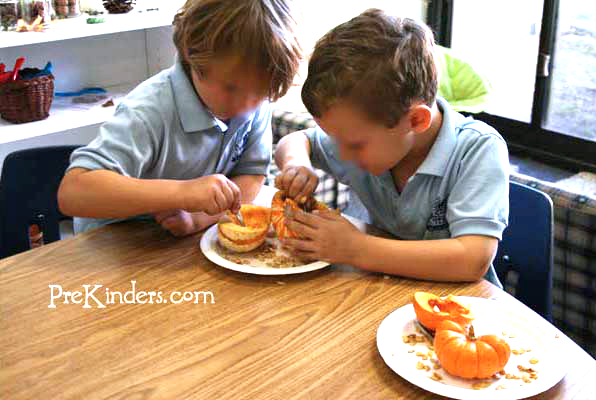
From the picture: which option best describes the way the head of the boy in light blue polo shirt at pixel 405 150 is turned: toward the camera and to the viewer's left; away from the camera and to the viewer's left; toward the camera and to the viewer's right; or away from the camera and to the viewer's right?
toward the camera and to the viewer's left

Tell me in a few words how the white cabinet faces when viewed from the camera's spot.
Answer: facing the viewer and to the right of the viewer

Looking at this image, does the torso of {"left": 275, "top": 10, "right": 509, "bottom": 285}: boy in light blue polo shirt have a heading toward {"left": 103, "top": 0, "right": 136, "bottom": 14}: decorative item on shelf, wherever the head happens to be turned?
no

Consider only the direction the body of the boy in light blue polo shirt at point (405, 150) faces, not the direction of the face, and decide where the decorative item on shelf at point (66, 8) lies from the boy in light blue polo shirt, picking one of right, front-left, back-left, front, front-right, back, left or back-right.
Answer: right

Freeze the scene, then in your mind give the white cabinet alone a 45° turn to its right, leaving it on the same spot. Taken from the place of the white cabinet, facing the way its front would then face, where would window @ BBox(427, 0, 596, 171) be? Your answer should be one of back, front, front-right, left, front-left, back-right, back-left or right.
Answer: left

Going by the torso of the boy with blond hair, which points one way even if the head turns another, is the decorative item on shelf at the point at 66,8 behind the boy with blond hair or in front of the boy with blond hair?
behind

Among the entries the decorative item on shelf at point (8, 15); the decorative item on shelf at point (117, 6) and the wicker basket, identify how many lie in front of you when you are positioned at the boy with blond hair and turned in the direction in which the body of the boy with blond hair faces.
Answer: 0

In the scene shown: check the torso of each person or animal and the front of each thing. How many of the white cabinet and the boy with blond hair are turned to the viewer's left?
0

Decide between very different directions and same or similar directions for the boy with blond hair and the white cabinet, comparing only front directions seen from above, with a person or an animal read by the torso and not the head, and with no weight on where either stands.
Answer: same or similar directions

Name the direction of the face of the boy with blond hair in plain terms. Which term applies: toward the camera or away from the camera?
toward the camera

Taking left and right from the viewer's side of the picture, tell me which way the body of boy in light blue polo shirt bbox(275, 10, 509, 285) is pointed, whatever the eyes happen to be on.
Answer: facing the viewer and to the left of the viewer

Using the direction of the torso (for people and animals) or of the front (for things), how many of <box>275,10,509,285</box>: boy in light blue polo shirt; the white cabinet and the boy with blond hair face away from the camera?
0

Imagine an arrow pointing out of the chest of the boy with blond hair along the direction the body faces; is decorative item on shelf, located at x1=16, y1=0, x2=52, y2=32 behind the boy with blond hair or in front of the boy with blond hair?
behind

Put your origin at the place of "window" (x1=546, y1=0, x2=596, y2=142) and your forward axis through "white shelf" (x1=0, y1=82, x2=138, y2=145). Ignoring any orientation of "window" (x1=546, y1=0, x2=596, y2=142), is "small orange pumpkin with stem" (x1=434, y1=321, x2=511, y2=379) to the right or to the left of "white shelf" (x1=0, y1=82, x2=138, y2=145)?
left

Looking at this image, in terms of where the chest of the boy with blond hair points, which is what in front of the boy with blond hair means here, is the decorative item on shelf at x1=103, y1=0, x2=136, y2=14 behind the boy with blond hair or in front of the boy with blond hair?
behind

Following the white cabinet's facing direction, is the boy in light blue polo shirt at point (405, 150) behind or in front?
in front

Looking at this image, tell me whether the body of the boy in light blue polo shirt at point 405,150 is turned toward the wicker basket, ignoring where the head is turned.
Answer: no

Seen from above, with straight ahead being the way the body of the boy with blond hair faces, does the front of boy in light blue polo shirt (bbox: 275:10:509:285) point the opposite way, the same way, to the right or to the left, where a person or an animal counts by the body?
to the right
